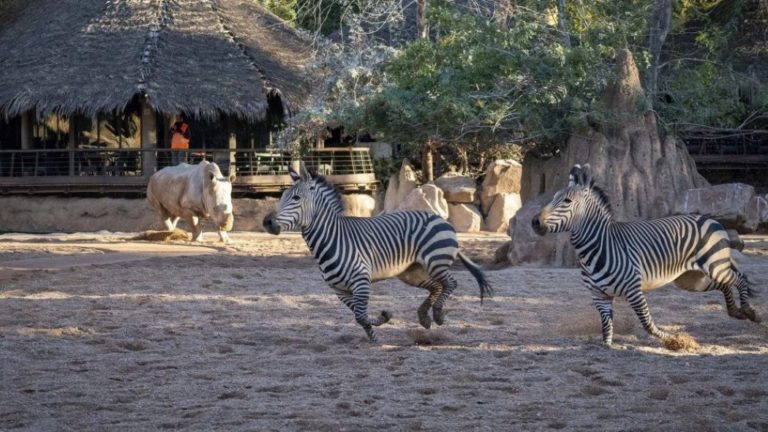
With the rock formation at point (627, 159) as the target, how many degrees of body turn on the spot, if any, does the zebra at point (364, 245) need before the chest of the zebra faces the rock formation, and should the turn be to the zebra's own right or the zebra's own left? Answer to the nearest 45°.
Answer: approximately 135° to the zebra's own right

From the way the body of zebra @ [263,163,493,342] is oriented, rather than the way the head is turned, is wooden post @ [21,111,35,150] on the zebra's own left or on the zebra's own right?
on the zebra's own right

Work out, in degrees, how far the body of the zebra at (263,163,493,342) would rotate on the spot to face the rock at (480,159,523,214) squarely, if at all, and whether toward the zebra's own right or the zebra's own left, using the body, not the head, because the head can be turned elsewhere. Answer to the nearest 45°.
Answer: approximately 90° to the zebra's own right

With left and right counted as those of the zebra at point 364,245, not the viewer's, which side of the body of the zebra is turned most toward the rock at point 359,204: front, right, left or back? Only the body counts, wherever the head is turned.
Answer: right

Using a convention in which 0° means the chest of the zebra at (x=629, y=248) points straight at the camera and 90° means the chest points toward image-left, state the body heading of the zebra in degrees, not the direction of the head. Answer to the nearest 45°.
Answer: approximately 90°

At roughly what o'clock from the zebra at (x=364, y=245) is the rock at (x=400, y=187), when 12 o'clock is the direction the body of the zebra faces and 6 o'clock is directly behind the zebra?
The rock is roughly at 3 o'clock from the zebra.

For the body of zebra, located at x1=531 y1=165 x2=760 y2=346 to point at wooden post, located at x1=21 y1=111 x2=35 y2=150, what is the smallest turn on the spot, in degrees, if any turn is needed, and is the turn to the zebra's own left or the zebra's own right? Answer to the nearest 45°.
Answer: approximately 45° to the zebra's own right

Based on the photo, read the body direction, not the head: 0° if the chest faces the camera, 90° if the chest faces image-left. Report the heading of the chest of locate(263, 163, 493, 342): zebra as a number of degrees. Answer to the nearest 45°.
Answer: approximately 90°

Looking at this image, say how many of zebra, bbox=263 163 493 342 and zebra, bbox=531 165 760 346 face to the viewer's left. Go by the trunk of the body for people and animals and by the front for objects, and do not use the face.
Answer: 2

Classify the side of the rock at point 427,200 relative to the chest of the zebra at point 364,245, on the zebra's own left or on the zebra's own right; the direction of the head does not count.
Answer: on the zebra's own right

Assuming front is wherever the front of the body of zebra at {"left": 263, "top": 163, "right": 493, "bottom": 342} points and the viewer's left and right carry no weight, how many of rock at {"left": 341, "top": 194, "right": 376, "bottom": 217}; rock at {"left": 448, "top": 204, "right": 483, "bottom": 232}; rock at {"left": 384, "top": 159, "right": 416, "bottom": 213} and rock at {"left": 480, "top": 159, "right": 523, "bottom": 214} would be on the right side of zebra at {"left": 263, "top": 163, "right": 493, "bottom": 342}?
4

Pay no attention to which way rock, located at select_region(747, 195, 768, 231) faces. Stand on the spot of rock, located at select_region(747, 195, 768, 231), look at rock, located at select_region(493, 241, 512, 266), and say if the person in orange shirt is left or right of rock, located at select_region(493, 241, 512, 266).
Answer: right

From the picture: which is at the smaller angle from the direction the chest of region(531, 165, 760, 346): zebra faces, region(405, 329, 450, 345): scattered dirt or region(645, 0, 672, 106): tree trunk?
the scattered dirt
